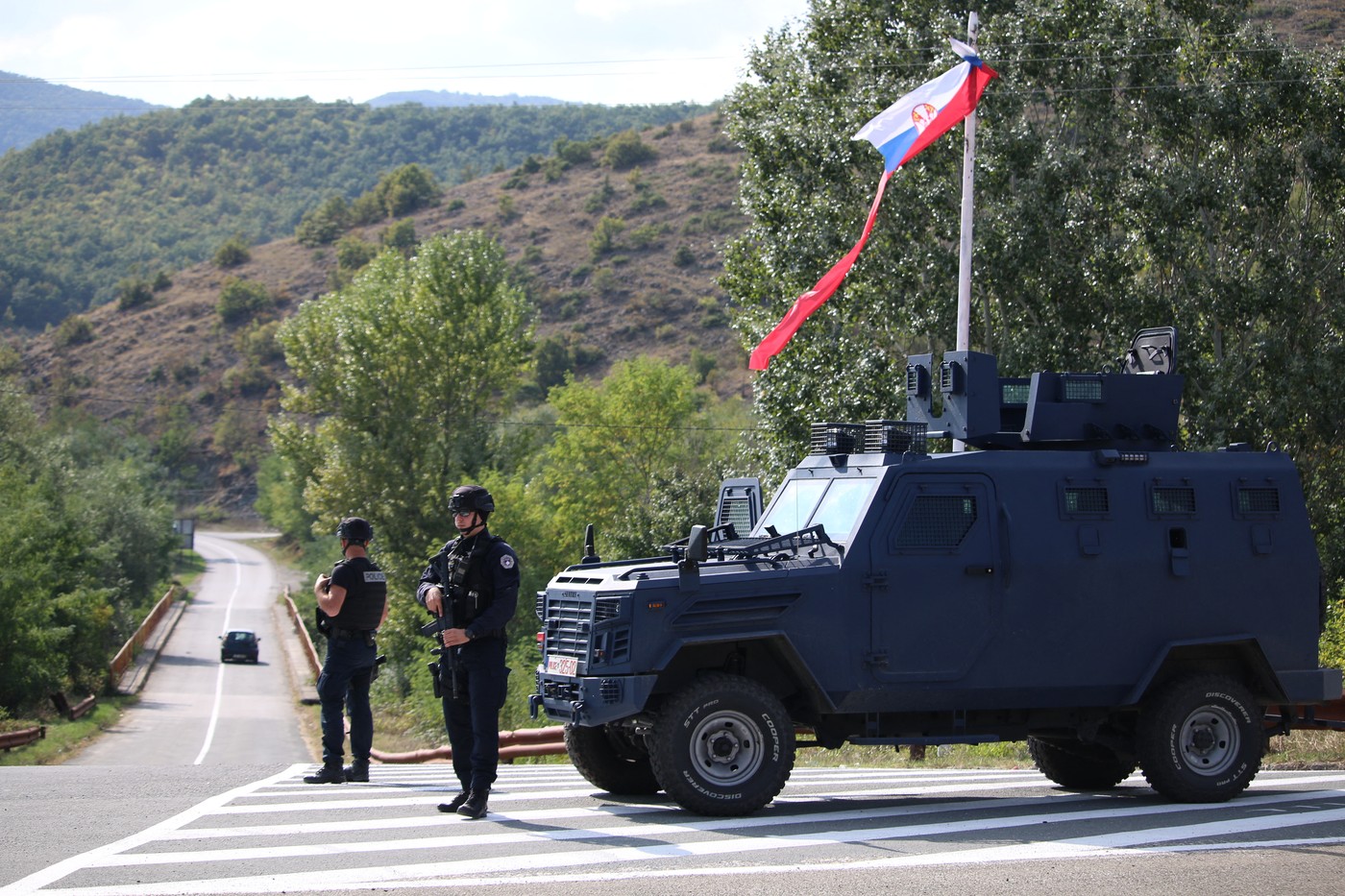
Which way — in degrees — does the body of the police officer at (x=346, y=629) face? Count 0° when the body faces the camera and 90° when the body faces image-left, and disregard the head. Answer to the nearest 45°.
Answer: approximately 135°

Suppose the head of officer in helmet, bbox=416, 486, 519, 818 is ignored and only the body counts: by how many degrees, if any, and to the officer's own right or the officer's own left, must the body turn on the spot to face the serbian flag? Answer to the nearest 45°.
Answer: approximately 180°

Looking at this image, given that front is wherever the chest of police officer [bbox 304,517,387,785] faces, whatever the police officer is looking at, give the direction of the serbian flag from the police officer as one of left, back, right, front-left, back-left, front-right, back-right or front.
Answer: right

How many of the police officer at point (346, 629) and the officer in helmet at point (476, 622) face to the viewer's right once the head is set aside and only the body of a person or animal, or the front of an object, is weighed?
0

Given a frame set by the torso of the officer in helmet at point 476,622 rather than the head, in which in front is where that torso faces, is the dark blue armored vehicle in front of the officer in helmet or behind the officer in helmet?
behind

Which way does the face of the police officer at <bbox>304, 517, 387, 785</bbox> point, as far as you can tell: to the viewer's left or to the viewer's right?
to the viewer's left

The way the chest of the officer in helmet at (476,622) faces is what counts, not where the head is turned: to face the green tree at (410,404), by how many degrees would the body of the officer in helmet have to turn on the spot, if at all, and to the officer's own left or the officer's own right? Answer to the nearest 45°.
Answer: approximately 135° to the officer's own right

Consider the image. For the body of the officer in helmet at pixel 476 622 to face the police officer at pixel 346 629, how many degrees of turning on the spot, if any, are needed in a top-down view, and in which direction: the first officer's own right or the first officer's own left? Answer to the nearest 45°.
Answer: approximately 135° to the first officer's own right

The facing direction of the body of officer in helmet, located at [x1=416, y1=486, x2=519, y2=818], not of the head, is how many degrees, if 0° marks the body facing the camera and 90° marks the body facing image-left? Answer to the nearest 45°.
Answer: approximately 45°
